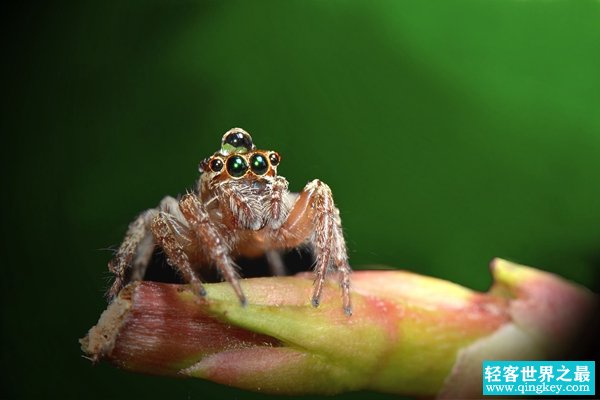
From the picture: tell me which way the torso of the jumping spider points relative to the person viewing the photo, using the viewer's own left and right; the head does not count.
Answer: facing the viewer
